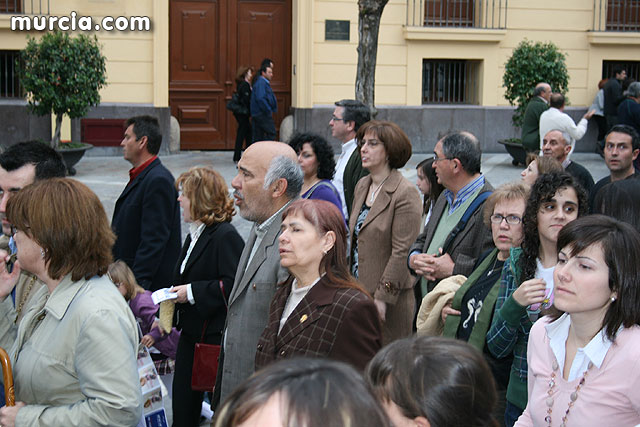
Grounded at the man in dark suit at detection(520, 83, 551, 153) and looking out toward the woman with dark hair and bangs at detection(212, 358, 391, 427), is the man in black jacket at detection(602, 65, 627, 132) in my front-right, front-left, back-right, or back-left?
back-left

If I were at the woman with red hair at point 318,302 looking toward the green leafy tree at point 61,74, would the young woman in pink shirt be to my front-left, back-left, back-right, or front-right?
back-right

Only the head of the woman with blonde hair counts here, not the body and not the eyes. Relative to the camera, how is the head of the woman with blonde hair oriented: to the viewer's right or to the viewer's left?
to the viewer's left

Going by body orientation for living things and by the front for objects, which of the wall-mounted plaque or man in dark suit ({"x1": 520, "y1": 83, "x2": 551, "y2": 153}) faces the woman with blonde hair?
the wall-mounted plaque

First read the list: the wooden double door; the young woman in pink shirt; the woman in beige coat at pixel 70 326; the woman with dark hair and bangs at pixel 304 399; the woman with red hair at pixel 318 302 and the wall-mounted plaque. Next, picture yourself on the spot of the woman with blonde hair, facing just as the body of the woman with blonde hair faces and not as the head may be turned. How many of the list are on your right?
2

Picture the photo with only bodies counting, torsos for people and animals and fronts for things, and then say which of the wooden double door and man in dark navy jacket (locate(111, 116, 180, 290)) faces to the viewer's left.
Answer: the man in dark navy jacket

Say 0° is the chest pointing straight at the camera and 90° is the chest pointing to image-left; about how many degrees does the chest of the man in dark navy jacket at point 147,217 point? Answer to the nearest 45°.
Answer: approximately 90°

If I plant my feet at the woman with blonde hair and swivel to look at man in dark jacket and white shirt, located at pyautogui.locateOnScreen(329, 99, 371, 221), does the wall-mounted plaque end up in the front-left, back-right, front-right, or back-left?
front-left

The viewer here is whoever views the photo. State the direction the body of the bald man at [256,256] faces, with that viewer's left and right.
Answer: facing to the left of the viewer

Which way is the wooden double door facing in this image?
toward the camera

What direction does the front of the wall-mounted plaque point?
toward the camera

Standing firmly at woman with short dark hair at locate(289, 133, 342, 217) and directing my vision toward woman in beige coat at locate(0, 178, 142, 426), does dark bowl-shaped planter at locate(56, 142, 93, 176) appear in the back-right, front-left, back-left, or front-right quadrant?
back-right

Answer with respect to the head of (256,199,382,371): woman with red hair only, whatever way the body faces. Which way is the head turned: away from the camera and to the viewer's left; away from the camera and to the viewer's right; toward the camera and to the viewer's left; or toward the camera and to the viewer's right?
toward the camera and to the viewer's left
